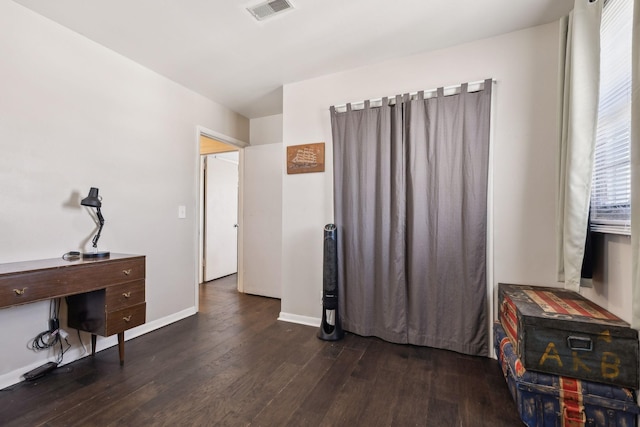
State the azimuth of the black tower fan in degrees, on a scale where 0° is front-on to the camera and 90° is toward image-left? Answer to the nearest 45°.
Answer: approximately 0°

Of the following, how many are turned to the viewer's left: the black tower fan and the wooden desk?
0

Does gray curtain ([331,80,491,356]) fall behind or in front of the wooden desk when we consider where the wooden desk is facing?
in front

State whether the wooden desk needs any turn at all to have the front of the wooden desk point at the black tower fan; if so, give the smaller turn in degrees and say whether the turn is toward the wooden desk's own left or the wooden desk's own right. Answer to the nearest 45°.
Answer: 0° — it already faces it

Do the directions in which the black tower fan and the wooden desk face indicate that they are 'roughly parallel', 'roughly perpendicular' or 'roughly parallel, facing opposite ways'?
roughly perpendicular

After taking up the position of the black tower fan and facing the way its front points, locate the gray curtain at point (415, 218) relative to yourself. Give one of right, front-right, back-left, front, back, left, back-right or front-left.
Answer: left

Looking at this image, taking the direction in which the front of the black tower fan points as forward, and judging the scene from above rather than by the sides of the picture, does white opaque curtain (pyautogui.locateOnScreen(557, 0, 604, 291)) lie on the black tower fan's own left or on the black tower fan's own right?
on the black tower fan's own left

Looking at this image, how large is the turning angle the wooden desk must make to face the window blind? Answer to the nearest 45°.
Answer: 0° — it already faces it

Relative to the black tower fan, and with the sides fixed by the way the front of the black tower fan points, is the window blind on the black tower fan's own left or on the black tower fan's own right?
on the black tower fan's own left
